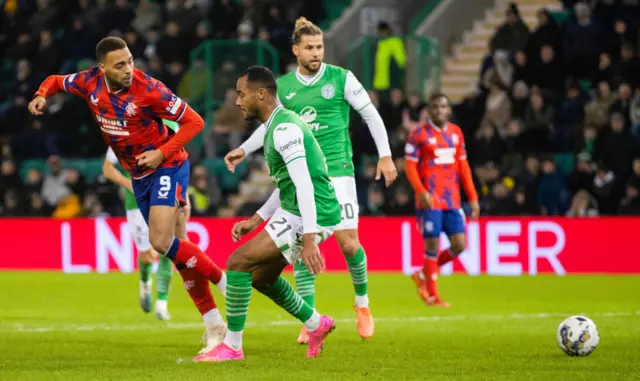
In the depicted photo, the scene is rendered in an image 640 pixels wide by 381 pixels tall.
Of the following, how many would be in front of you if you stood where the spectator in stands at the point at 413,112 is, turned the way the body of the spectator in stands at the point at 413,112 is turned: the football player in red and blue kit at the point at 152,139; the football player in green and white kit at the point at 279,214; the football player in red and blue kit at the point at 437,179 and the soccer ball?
4

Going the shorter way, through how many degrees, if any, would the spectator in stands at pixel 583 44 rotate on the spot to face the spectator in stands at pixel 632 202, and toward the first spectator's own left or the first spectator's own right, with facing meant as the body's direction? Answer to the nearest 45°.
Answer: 0° — they already face them

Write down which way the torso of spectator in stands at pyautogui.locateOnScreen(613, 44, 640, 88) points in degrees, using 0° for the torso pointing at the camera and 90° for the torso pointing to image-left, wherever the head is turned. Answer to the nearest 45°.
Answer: approximately 0°

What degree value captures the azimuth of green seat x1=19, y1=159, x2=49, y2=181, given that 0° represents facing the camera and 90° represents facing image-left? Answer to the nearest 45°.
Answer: approximately 0°

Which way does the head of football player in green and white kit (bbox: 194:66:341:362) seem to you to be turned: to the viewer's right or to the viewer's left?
to the viewer's left

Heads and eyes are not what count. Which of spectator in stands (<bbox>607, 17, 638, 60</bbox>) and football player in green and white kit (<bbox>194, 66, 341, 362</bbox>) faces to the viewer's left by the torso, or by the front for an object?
the football player in green and white kit

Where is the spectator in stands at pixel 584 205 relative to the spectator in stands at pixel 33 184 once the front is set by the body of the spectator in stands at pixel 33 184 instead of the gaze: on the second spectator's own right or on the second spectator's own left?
on the second spectator's own left

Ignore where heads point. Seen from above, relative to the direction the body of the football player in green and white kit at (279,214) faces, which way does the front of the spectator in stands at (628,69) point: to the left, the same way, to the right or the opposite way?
to the left
